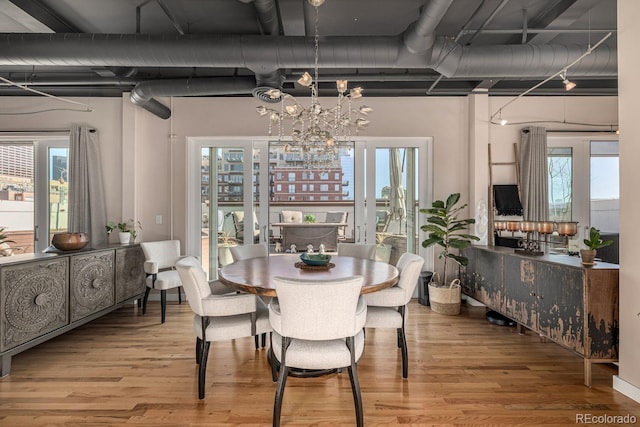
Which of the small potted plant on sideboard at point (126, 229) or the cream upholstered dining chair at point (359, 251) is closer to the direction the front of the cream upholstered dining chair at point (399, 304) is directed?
the small potted plant on sideboard

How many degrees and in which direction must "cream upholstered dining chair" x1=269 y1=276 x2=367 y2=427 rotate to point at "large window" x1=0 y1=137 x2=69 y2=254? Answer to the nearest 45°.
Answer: approximately 45° to its left

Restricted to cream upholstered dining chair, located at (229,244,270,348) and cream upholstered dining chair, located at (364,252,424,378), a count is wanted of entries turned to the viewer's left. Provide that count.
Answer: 1

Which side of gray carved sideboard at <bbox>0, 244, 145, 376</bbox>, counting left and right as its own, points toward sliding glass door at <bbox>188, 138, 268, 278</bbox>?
left

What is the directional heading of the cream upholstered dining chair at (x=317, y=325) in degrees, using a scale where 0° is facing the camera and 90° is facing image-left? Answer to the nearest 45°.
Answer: approximately 180°

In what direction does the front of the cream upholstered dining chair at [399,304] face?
to the viewer's left

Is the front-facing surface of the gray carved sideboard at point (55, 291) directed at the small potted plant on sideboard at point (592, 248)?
yes

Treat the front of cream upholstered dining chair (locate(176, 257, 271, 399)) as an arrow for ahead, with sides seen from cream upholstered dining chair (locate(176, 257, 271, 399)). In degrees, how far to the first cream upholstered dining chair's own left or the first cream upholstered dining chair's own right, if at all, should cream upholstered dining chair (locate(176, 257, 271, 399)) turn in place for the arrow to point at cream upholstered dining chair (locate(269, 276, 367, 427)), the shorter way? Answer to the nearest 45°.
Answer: approximately 45° to the first cream upholstered dining chair's own right

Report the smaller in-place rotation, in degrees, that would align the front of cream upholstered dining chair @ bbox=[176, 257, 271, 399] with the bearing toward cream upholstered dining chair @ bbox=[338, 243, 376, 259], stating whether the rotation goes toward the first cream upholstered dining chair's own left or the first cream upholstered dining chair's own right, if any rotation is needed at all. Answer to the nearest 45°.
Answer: approximately 45° to the first cream upholstered dining chair's own left
